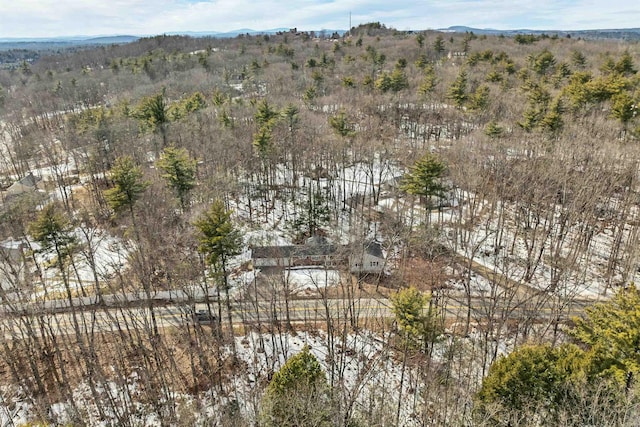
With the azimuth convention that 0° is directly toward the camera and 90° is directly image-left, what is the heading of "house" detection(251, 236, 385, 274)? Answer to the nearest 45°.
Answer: approximately 0°

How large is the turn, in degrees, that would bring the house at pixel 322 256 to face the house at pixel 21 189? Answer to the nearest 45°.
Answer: approximately 135° to its right
